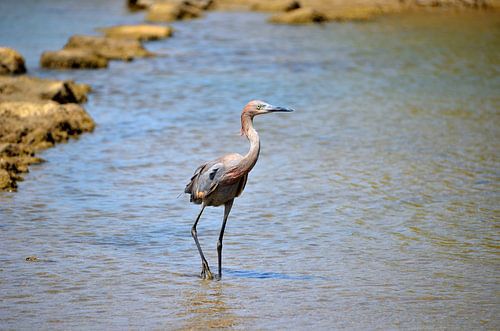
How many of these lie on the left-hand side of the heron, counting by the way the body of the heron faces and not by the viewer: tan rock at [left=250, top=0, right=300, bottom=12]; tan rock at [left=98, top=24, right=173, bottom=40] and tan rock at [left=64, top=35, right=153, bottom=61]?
3

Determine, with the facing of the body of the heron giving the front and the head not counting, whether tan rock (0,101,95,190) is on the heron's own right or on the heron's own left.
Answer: on the heron's own left

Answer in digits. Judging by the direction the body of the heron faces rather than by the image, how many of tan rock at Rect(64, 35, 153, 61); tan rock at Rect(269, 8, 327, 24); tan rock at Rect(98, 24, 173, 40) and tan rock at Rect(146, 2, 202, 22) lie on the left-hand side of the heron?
4

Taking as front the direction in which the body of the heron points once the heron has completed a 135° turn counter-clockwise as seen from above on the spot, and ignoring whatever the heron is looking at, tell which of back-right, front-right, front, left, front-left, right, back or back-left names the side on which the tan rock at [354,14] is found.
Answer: front-right

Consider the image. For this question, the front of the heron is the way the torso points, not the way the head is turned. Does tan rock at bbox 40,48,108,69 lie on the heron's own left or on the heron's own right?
on the heron's own left

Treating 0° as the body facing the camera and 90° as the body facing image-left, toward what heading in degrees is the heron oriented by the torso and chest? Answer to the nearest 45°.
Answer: approximately 270°

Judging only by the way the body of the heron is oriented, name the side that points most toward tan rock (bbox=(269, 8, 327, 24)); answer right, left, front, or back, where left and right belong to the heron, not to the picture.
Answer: left

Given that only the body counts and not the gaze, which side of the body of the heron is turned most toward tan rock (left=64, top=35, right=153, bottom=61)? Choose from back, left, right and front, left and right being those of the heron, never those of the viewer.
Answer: left

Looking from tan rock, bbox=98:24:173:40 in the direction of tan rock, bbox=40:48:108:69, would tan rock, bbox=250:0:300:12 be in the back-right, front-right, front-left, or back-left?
back-left

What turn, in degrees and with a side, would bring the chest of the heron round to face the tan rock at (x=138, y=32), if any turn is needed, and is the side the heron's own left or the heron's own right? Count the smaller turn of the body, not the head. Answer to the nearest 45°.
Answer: approximately 90° to the heron's own left

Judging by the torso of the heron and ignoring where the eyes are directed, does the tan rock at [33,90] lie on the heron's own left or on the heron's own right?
on the heron's own left
